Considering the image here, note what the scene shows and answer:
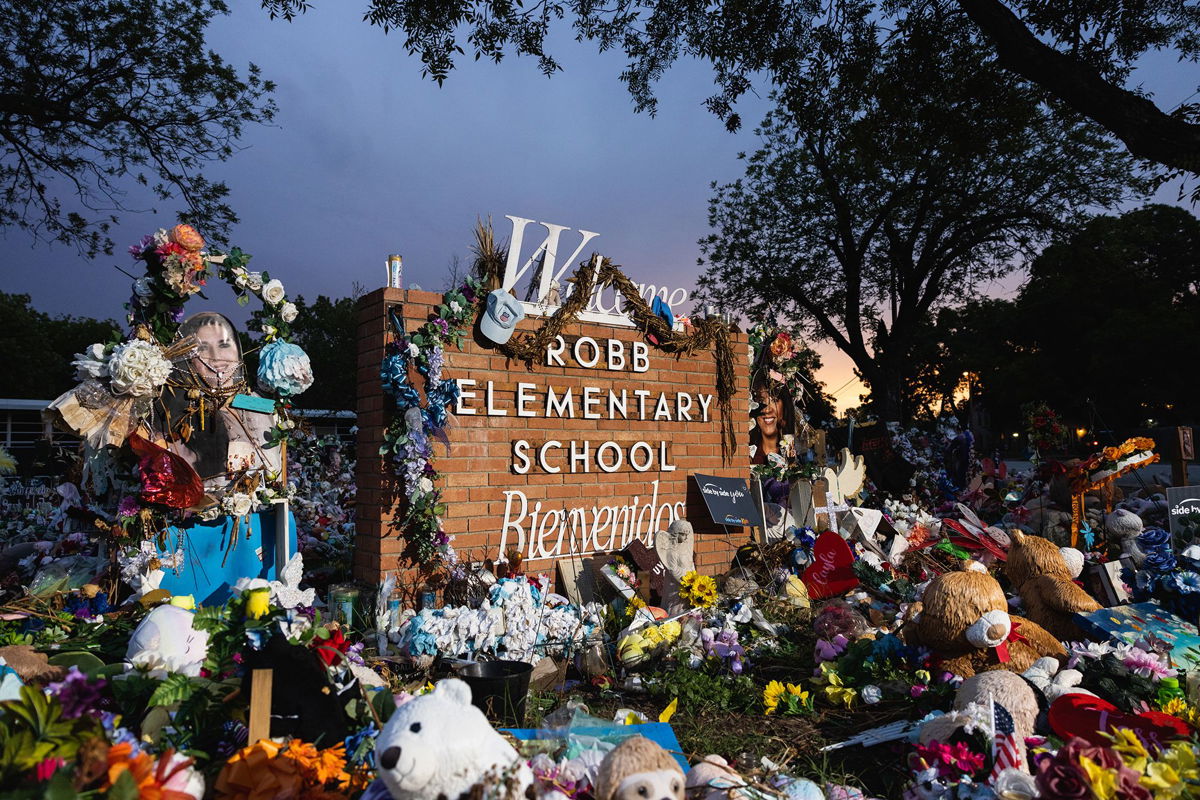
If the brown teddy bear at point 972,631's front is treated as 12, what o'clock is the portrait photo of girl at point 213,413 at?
The portrait photo of girl is roughly at 4 o'clock from the brown teddy bear.

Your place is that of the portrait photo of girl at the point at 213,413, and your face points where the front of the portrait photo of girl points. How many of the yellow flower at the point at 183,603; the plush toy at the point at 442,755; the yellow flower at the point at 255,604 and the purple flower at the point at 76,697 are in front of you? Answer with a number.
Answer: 4

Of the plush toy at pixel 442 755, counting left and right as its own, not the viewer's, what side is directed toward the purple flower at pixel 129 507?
right

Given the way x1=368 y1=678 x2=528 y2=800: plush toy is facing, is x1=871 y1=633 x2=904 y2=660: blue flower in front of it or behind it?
behind

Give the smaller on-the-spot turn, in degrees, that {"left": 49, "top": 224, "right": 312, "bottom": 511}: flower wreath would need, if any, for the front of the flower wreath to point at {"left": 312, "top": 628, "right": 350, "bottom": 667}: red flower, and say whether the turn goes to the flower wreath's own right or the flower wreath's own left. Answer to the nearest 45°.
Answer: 0° — it already faces it

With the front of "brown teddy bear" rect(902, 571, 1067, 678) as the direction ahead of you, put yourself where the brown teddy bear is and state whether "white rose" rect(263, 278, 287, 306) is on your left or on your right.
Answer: on your right

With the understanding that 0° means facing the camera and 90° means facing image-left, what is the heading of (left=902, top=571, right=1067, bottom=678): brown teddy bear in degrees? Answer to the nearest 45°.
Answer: approximately 315°

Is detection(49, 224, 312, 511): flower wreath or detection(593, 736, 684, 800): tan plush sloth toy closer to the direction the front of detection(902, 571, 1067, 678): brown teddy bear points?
the tan plush sloth toy

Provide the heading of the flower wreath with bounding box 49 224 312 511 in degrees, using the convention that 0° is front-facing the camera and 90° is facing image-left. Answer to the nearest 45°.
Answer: approximately 0°
